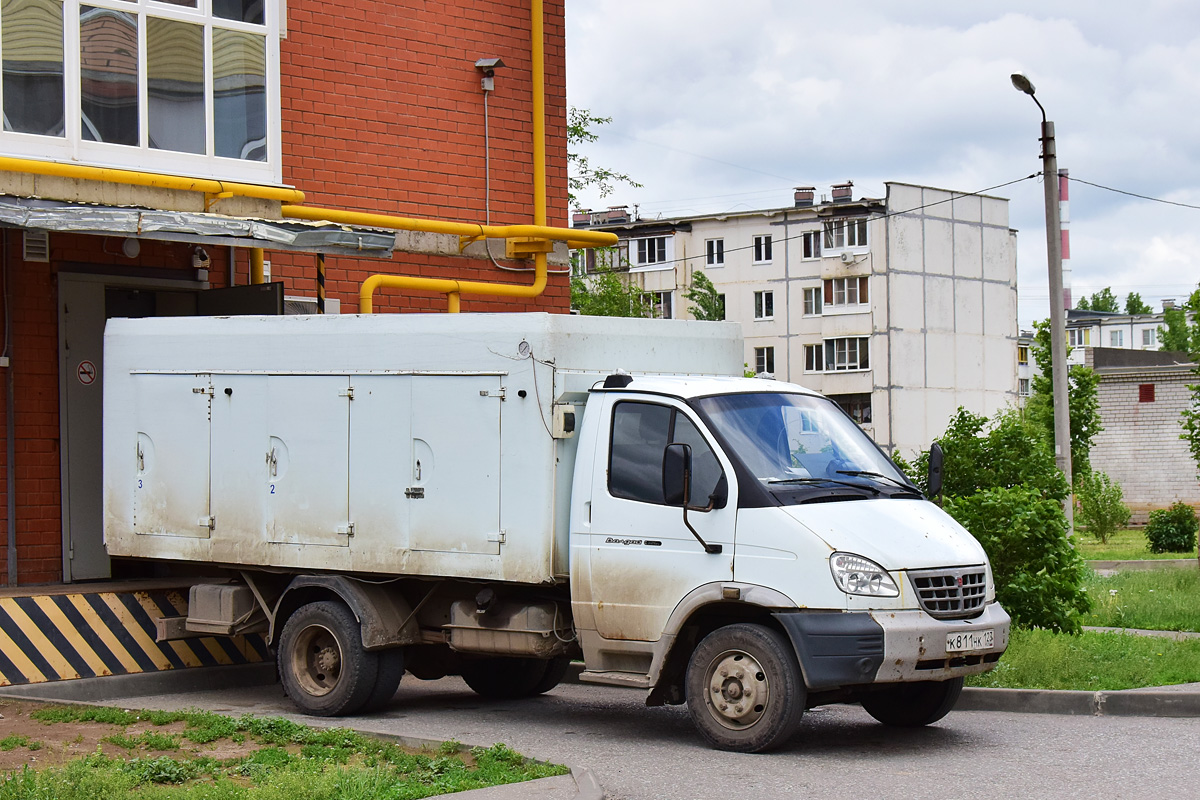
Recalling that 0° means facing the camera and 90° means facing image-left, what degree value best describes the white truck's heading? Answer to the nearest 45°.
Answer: approximately 315°

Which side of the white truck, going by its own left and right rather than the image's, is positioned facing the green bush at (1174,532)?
left

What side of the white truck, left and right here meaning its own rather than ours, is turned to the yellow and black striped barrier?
back

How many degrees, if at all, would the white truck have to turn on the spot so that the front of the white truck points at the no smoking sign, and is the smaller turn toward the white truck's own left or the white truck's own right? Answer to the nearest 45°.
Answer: approximately 180°

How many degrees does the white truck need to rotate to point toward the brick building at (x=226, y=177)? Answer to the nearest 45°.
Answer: approximately 180°

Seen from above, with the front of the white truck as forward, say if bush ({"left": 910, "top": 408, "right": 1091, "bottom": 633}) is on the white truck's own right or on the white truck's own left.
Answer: on the white truck's own left

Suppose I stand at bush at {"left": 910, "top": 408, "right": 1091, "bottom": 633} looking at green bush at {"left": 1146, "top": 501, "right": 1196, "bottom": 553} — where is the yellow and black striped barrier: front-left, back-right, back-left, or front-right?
back-left
